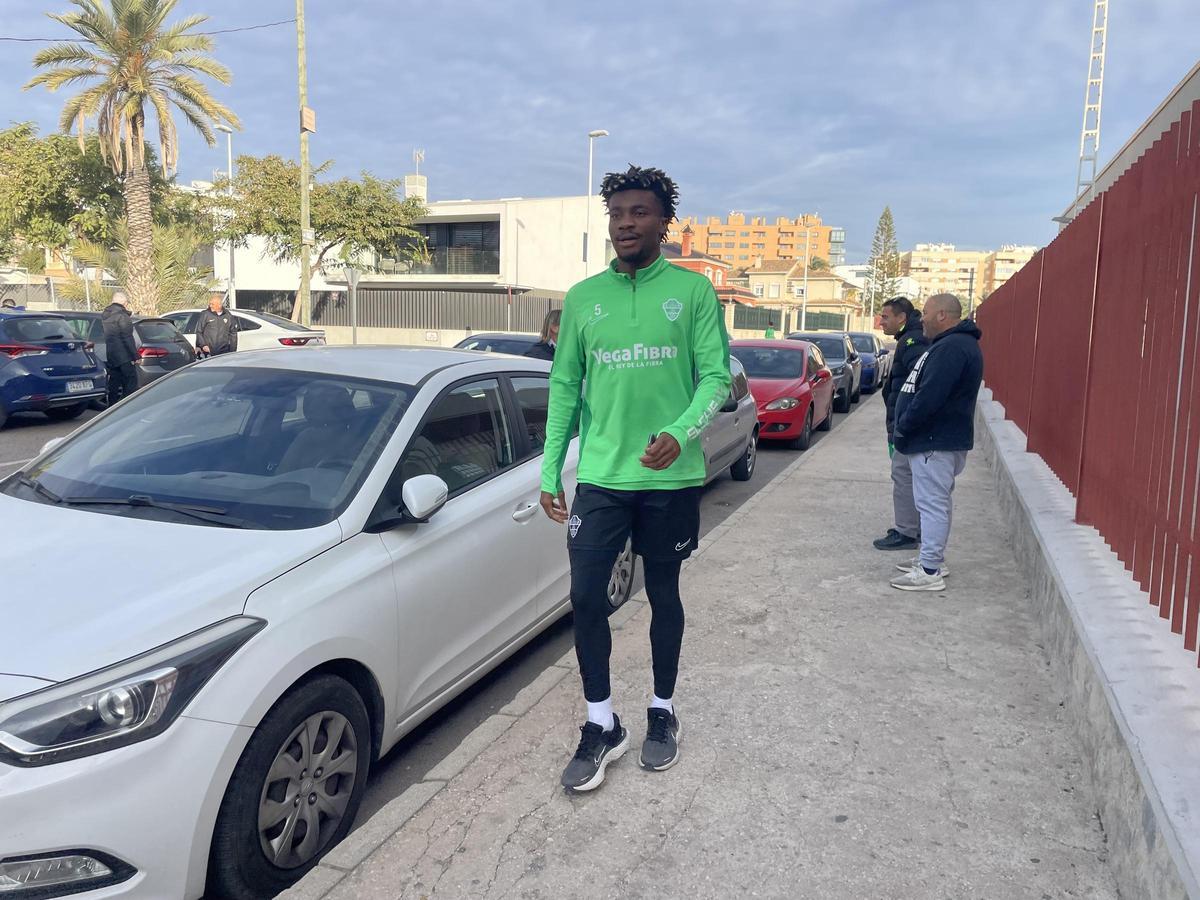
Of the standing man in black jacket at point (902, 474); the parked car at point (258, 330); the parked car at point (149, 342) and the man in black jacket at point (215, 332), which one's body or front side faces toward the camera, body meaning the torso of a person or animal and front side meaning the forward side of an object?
the man in black jacket at point (215, 332)

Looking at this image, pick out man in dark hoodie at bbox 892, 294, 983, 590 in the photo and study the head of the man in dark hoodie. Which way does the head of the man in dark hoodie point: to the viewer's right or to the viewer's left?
to the viewer's left

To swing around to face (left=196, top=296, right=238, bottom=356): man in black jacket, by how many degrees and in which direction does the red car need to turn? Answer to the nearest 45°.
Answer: approximately 45° to its right

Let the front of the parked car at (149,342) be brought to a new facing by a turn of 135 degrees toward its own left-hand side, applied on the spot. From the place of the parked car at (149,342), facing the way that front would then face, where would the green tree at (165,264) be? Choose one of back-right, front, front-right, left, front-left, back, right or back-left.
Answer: back

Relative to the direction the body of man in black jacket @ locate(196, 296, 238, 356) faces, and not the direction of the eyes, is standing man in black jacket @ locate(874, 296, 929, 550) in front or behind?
in front

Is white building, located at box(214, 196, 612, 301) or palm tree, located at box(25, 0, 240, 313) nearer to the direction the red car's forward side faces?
the palm tree

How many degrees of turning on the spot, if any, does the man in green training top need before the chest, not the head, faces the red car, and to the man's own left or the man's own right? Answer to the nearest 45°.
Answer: approximately 180°

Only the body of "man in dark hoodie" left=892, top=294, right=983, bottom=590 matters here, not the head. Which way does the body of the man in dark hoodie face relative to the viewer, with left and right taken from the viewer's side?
facing to the left of the viewer

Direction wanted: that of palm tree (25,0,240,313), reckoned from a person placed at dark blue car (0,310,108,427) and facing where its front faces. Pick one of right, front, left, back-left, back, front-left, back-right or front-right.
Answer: front-right

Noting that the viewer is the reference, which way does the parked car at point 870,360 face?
facing the viewer and to the left of the viewer

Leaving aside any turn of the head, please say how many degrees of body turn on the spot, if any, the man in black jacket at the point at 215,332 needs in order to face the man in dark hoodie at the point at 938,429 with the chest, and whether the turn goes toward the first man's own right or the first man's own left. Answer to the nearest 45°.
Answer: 0° — they already face them

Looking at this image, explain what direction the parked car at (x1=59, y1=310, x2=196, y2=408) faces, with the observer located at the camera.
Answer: facing away from the viewer and to the left of the viewer

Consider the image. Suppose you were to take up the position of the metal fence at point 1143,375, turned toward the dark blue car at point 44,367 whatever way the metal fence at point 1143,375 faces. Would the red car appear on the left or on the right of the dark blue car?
right

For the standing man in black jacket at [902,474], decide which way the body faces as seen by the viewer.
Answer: to the viewer's left

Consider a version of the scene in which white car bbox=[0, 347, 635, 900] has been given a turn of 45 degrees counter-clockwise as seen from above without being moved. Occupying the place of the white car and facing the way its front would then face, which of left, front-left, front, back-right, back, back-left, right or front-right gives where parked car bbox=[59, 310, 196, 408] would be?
back
